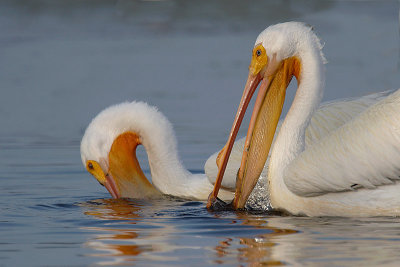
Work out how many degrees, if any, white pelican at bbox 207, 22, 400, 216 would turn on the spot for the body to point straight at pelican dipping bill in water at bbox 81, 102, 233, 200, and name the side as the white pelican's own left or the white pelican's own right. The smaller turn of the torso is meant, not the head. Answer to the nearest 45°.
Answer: approximately 45° to the white pelican's own right

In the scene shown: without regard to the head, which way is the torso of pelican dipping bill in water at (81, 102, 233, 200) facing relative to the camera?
to the viewer's left

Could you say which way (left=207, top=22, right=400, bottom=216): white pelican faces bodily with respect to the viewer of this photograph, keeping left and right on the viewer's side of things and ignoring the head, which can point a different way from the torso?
facing to the left of the viewer

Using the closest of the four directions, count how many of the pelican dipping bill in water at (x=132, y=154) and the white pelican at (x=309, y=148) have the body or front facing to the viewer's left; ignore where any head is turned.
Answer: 2

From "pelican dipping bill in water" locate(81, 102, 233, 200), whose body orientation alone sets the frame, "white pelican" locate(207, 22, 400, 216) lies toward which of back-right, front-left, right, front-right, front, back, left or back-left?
back-left

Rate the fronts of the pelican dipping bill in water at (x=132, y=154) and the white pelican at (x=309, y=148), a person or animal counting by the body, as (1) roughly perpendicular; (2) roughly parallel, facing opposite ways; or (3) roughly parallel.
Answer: roughly parallel
